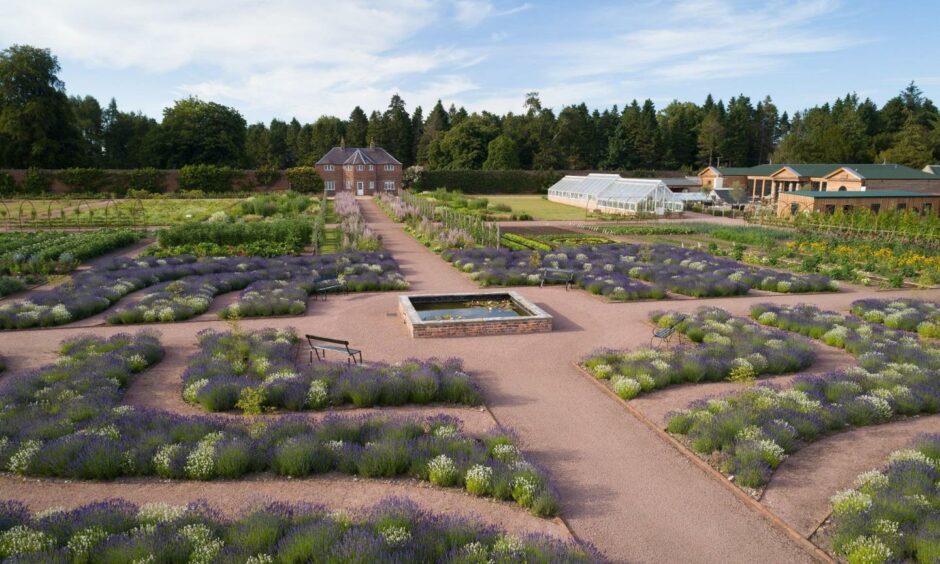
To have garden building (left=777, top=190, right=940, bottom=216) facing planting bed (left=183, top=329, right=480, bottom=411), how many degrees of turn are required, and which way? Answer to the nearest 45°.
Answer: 0° — it already faces it

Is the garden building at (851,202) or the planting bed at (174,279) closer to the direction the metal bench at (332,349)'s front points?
the garden building

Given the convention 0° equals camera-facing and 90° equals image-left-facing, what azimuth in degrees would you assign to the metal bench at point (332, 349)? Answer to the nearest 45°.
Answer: approximately 225°

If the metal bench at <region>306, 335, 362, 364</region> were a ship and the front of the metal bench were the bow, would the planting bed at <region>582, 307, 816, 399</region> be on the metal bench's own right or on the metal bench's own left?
on the metal bench's own right

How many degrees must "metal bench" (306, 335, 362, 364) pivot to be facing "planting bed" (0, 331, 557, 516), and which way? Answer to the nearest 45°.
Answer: approximately 135° to its right

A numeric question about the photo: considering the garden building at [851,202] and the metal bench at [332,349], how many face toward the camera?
1

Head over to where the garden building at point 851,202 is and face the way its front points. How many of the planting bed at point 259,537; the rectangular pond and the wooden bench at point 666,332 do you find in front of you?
3
